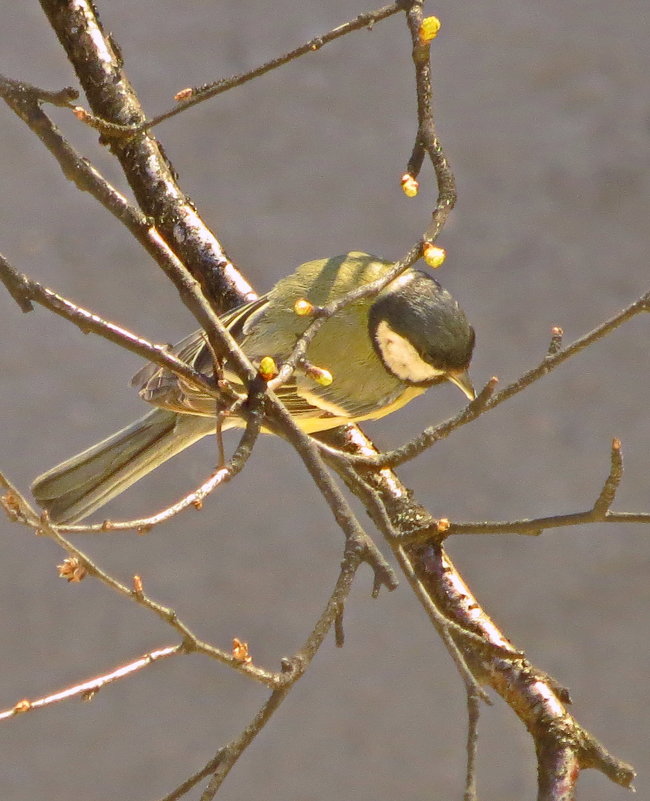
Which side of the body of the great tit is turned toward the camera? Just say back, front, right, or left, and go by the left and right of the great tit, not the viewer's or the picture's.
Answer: right
